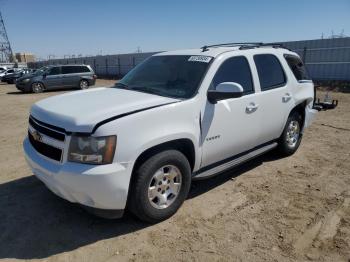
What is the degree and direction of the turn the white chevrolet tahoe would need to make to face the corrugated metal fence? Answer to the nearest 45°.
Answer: approximately 180°

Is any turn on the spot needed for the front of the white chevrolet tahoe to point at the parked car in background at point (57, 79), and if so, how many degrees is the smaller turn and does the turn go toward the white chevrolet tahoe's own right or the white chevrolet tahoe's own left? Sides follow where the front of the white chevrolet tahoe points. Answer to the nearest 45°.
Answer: approximately 135° to the white chevrolet tahoe's own right

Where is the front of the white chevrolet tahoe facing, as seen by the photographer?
facing the viewer and to the left of the viewer

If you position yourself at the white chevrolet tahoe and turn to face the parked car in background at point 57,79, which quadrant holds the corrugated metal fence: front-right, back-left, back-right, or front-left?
front-right
